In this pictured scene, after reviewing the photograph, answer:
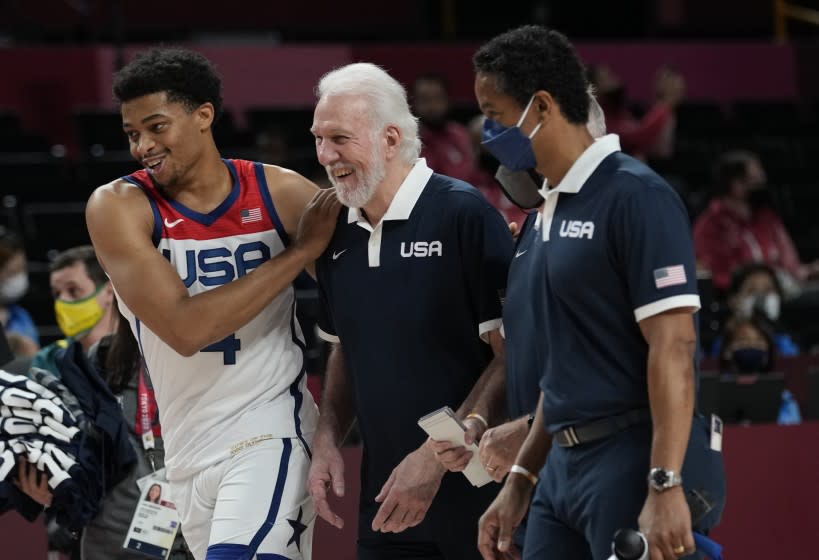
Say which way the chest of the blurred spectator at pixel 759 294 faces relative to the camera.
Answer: toward the camera

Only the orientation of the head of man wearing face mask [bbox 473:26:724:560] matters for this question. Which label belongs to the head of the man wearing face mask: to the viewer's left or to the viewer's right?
to the viewer's left

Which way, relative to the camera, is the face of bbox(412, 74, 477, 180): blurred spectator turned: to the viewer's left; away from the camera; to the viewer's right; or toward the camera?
toward the camera

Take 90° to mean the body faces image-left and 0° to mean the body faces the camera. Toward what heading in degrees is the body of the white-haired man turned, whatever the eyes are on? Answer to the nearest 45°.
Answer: approximately 45°

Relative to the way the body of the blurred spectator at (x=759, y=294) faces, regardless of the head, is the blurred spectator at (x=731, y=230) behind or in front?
behind

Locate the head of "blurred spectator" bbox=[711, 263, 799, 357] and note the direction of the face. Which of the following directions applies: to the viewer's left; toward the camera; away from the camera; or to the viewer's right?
toward the camera

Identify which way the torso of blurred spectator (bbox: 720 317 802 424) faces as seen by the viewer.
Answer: toward the camera

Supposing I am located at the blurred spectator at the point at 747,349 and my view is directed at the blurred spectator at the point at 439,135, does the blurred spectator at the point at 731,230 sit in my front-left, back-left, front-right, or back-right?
front-right

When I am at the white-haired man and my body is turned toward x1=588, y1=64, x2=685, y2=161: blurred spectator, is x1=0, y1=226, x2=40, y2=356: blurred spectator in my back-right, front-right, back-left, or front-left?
front-left

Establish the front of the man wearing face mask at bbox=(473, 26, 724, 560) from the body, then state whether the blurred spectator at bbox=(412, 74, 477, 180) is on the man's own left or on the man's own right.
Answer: on the man's own right

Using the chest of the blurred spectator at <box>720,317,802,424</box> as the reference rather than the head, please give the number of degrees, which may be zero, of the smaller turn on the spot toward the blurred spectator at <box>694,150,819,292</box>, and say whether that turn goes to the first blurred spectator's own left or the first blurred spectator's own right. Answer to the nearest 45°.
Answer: approximately 180°

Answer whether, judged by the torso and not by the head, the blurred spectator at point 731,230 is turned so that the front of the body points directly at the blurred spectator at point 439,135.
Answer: no

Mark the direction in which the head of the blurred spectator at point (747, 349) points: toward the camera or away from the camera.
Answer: toward the camera

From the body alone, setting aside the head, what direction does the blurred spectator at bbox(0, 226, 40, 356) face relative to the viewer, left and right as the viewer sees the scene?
facing the viewer and to the right of the viewer

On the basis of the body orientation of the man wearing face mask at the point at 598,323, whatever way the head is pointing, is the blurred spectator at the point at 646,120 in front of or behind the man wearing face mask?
behind

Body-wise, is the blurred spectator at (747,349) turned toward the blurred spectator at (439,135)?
no

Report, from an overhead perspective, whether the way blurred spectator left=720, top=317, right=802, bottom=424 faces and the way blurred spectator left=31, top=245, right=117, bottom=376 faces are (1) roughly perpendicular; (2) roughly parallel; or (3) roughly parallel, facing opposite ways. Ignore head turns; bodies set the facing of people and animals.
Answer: roughly parallel
